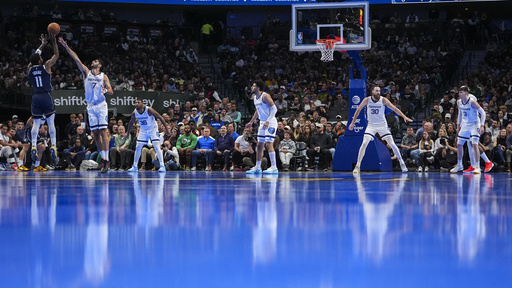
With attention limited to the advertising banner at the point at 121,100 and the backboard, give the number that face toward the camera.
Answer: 2

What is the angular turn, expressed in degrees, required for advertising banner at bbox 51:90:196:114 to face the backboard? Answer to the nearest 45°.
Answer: approximately 45° to its left

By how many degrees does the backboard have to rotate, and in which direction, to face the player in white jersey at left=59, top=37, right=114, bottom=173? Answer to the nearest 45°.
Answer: approximately 45° to its right

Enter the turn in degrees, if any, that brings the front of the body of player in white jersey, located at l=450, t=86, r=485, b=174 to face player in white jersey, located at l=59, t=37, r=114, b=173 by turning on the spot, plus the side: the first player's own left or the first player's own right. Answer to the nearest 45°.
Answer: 0° — they already face them

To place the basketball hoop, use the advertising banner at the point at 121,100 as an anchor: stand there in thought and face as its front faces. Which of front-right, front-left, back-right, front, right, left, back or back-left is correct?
front-left

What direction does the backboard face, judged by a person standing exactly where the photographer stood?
facing the viewer

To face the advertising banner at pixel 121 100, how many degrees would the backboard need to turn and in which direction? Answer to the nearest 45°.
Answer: approximately 135° to its right

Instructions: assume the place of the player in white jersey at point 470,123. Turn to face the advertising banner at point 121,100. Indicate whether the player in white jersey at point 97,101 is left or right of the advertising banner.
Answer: left

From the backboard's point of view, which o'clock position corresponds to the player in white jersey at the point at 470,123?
The player in white jersey is roughly at 10 o'clock from the backboard.

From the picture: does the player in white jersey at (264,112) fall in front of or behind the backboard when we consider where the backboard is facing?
in front

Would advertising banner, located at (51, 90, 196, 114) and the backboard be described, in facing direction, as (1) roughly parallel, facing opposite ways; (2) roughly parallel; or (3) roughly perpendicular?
roughly parallel

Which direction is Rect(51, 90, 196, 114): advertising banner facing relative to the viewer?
toward the camera

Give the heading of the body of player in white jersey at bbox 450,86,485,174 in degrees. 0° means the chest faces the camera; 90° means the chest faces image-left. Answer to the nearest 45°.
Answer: approximately 45°

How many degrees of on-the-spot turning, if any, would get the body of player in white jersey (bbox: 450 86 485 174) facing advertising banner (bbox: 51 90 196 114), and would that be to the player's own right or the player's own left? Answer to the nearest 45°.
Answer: approximately 45° to the player's own right
